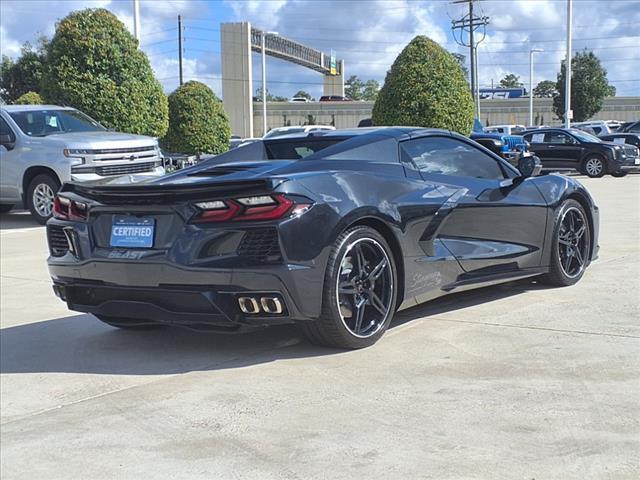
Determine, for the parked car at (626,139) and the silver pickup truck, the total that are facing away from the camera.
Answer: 0

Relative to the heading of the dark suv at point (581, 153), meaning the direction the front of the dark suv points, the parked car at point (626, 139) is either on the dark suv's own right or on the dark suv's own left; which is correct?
on the dark suv's own left

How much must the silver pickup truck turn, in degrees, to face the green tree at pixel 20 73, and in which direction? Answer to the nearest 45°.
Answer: approximately 135° to its left

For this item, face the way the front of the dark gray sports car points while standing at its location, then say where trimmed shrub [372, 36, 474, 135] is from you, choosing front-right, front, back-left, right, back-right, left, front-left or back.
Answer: front-left

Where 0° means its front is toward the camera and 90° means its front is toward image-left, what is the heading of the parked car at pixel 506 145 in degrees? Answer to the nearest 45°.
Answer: approximately 315°

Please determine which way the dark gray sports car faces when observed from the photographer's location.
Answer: facing away from the viewer and to the right of the viewer

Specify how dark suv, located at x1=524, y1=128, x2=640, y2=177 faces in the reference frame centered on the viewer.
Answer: facing the viewer and to the right of the viewer
